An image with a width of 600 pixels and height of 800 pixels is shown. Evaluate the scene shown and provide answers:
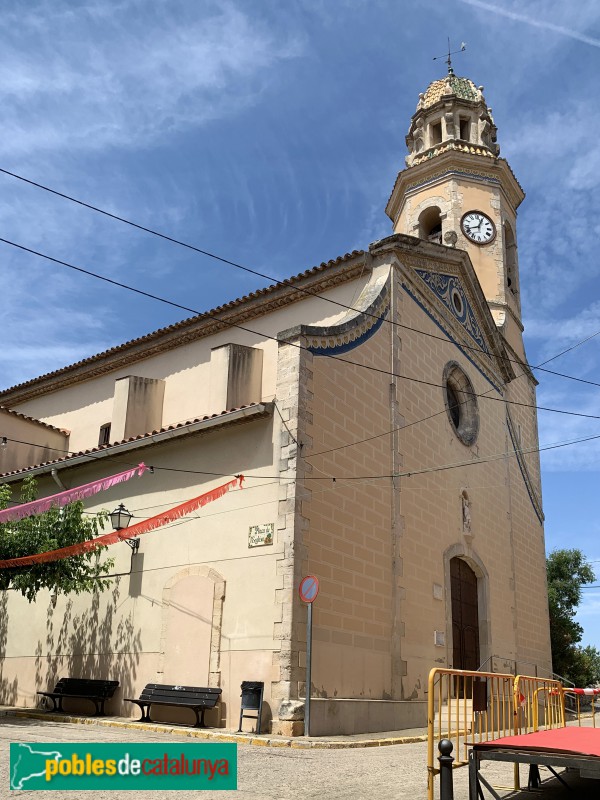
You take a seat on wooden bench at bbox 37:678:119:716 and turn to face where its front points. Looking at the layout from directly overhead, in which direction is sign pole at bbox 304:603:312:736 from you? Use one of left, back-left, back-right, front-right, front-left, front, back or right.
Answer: left

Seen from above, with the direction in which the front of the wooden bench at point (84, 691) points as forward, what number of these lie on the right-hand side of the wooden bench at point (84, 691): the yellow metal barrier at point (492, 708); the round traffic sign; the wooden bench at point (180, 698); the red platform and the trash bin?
0

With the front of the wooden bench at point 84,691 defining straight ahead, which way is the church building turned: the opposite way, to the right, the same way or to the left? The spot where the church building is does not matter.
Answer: to the left

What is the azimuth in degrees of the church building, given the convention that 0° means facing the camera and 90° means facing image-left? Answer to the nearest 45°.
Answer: approximately 315°

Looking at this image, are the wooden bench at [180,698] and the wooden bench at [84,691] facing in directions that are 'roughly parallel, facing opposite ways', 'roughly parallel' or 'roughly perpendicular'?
roughly parallel

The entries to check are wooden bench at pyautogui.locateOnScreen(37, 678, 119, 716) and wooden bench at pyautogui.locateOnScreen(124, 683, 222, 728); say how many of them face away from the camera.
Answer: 0

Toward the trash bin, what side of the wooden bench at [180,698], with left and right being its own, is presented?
left

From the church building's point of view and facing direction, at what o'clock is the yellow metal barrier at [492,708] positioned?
The yellow metal barrier is roughly at 1 o'clock from the church building.

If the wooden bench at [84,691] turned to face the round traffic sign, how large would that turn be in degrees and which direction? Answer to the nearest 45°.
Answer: approximately 90° to its left

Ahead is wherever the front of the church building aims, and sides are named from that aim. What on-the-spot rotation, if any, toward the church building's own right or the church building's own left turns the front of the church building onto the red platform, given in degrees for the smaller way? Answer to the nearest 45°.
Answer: approximately 45° to the church building's own right

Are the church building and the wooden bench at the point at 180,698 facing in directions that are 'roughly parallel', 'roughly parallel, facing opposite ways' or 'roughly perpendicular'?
roughly perpendicular

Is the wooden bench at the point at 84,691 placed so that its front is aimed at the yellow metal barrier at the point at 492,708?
no

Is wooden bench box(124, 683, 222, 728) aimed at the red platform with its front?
no

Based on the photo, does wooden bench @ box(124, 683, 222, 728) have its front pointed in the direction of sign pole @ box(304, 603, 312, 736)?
no

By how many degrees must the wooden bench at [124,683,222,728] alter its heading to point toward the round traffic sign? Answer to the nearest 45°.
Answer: approximately 90° to its left

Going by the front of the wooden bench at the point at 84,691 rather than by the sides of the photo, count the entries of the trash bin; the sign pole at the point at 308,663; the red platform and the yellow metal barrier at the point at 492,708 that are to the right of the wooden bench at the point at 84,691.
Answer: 0

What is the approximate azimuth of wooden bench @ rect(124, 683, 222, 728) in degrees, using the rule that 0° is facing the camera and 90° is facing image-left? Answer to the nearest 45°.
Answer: approximately 45°

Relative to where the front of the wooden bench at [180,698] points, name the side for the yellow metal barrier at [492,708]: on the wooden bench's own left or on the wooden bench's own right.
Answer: on the wooden bench's own left
